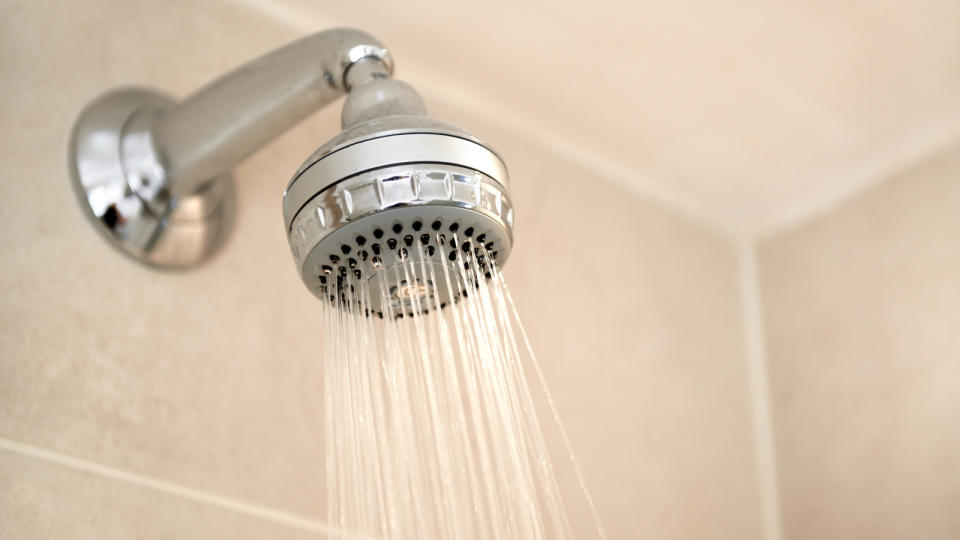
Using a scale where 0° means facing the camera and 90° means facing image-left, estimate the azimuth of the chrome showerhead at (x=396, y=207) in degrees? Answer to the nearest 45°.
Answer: approximately 315°
